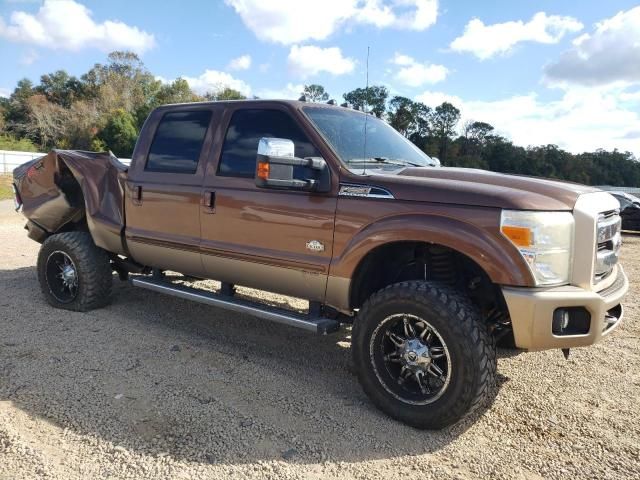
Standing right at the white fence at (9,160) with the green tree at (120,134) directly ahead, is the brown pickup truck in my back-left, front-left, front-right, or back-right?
back-right

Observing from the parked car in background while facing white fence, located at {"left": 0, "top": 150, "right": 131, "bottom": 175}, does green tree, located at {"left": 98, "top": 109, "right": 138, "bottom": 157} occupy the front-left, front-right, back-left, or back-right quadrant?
front-right

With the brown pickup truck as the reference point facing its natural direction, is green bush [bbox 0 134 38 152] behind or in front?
behind

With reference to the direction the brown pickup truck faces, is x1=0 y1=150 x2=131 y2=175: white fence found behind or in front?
behind

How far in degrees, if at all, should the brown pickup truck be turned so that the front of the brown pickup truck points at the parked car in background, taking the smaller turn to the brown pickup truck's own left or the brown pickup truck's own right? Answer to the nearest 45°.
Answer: approximately 90° to the brown pickup truck's own left

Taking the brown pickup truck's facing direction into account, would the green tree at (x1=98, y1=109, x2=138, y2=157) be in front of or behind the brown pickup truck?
behind

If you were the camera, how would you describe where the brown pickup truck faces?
facing the viewer and to the right of the viewer
